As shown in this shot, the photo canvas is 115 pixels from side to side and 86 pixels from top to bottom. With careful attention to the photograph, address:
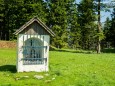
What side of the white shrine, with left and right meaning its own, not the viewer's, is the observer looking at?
front
